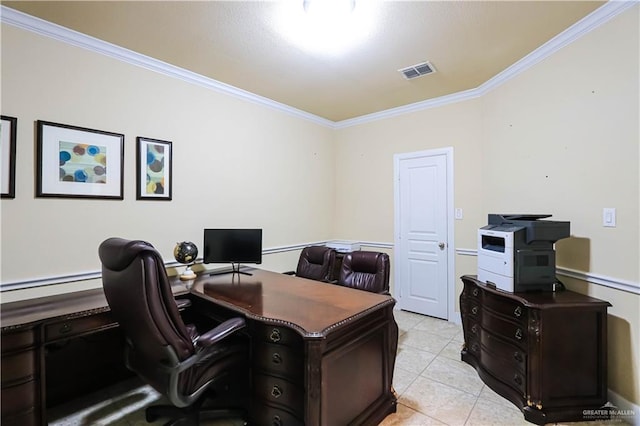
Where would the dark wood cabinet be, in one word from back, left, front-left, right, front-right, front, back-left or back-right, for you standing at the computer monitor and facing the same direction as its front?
front-left

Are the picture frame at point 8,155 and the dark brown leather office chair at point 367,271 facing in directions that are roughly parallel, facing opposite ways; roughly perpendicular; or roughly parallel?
roughly perpendicular

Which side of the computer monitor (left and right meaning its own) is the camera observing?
front

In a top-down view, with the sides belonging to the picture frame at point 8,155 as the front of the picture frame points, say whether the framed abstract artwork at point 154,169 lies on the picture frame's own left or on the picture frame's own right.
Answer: on the picture frame's own left

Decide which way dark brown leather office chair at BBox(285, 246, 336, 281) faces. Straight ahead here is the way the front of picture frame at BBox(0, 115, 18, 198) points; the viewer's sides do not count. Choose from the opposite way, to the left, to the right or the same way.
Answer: to the right

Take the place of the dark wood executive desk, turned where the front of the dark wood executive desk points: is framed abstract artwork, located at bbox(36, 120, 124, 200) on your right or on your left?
on your right

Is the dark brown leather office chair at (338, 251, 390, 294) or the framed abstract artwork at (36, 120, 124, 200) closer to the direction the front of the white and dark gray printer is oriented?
the framed abstract artwork

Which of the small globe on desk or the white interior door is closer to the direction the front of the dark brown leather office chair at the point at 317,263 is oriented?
the small globe on desk

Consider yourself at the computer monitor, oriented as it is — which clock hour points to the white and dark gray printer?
The white and dark gray printer is roughly at 10 o'clock from the computer monitor.

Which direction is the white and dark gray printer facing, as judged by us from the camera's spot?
facing the viewer and to the left of the viewer

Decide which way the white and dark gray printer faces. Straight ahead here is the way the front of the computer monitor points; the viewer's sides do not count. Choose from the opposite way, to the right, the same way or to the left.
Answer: to the right

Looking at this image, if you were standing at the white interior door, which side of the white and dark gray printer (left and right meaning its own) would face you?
right
